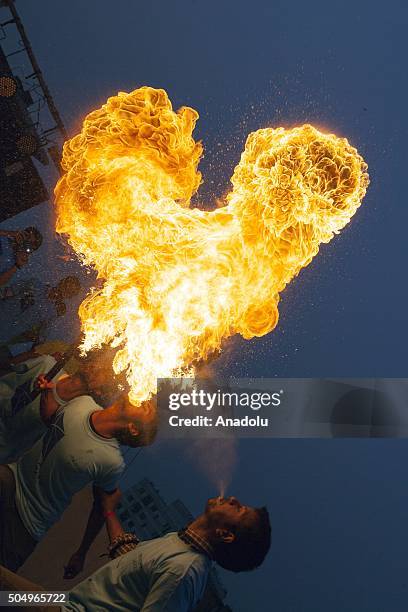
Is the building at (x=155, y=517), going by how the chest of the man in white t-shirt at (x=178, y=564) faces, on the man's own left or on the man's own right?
on the man's own right
